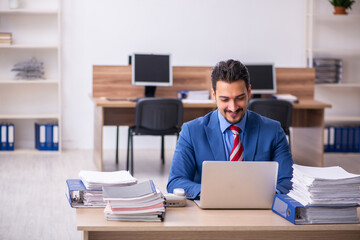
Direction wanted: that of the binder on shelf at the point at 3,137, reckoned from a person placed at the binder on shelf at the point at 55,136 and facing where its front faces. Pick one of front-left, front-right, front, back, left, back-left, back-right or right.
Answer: right

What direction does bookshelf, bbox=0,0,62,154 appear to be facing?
toward the camera

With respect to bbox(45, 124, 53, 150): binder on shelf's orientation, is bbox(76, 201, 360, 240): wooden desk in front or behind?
in front

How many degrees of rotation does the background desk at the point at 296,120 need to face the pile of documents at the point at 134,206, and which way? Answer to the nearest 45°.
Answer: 0° — it already faces it

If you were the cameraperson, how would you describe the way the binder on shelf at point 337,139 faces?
facing the viewer

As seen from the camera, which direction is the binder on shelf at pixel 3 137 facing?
toward the camera

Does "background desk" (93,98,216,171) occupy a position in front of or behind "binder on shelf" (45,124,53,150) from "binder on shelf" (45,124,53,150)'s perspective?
in front

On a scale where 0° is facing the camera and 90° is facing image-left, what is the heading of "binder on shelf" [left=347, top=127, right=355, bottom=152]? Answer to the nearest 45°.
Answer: approximately 0°

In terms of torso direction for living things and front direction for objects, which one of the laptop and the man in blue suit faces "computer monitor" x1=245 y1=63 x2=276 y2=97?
the laptop

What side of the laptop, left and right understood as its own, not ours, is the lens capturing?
back

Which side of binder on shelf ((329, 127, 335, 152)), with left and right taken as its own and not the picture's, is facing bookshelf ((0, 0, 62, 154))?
right

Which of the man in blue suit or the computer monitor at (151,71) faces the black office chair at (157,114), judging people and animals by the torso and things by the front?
the computer monitor

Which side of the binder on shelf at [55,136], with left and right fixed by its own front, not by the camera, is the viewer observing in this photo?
front
